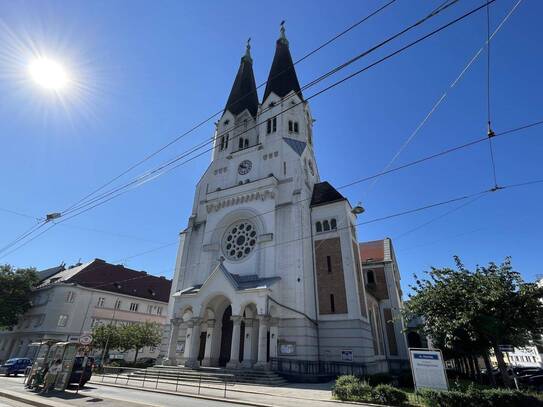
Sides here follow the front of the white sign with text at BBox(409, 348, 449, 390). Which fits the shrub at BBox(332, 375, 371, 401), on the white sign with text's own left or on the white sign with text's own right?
on the white sign with text's own right

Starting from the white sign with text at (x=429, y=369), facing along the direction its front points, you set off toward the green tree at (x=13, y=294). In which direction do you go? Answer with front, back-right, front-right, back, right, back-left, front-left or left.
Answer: right

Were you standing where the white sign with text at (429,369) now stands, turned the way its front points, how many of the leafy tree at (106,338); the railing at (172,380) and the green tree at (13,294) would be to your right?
3

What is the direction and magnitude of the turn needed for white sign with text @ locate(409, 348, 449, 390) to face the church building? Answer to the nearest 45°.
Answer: approximately 135° to its right

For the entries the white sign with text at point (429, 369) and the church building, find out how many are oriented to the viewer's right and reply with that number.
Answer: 0

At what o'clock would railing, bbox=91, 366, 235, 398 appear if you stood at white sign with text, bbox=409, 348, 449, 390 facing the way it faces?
The railing is roughly at 3 o'clock from the white sign with text.

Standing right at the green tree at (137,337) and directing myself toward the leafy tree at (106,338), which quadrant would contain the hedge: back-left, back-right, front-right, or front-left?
back-left

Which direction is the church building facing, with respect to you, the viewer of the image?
facing the viewer and to the left of the viewer

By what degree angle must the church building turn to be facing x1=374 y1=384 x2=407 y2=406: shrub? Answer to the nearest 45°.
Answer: approximately 45° to its left

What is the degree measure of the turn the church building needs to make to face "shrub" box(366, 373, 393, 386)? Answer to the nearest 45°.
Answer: approximately 90° to its left

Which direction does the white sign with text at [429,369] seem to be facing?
toward the camera

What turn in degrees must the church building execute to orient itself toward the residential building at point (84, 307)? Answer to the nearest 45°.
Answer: approximately 90° to its right

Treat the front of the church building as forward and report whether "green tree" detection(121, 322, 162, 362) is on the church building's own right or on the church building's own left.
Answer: on the church building's own right

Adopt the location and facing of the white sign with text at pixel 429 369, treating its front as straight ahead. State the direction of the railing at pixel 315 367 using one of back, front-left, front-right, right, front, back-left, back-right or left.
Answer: back-right
